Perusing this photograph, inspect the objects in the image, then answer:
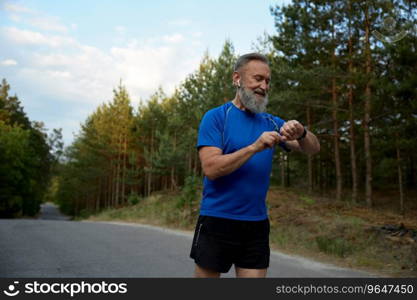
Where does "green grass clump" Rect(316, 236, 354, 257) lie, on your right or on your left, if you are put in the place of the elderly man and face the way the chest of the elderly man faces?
on your left

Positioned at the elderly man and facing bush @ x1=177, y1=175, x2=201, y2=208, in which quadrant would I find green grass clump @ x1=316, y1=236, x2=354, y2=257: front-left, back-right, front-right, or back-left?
front-right

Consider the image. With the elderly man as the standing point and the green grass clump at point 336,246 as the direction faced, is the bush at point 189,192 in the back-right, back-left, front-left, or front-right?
front-left

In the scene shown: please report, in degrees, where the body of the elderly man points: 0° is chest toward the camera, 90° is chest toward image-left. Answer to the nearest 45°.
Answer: approximately 315°

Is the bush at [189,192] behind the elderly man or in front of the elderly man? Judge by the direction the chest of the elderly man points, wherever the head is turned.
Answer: behind

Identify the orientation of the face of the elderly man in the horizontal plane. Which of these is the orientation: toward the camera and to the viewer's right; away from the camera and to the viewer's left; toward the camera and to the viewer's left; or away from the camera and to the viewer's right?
toward the camera and to the viewer's right
